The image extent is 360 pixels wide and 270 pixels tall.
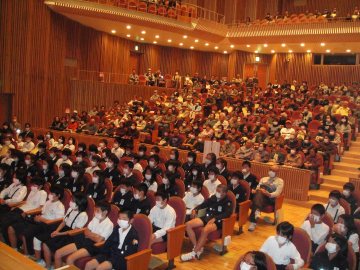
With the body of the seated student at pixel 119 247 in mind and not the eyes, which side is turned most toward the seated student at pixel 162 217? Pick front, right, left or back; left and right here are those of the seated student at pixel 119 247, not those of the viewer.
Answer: back

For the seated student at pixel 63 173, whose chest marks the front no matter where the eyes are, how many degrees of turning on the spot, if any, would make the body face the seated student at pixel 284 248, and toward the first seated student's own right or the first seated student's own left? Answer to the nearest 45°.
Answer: approximately 90° to the first seated student's own left

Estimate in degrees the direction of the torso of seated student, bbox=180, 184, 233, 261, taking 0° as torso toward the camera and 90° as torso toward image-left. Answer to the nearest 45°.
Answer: approximately 45°

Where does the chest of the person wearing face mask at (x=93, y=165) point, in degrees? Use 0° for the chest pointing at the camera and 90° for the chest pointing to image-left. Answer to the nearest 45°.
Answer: approximately 45°

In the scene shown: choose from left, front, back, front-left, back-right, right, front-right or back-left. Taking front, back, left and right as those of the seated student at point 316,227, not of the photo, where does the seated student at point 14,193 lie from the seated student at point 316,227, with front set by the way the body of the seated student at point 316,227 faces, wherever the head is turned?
front-right

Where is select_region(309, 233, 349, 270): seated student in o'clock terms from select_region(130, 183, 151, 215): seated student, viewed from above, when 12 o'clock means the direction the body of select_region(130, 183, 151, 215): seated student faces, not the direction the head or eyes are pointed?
select_region(309, 233, 349, 270): seated student is roughly at 9 o'clock from select_region(130, 183, 151, 215): seated student.

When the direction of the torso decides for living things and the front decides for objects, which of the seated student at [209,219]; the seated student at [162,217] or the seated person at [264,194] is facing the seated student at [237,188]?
the seated person

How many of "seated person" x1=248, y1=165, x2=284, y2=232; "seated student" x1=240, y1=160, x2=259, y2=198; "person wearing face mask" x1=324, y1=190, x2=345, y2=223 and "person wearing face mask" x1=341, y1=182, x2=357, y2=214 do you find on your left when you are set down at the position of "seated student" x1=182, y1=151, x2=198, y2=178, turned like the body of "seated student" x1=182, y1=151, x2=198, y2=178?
4

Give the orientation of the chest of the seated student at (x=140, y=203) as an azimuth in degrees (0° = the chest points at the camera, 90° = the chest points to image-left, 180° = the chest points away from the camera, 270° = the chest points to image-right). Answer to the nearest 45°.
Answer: approximately 45°
